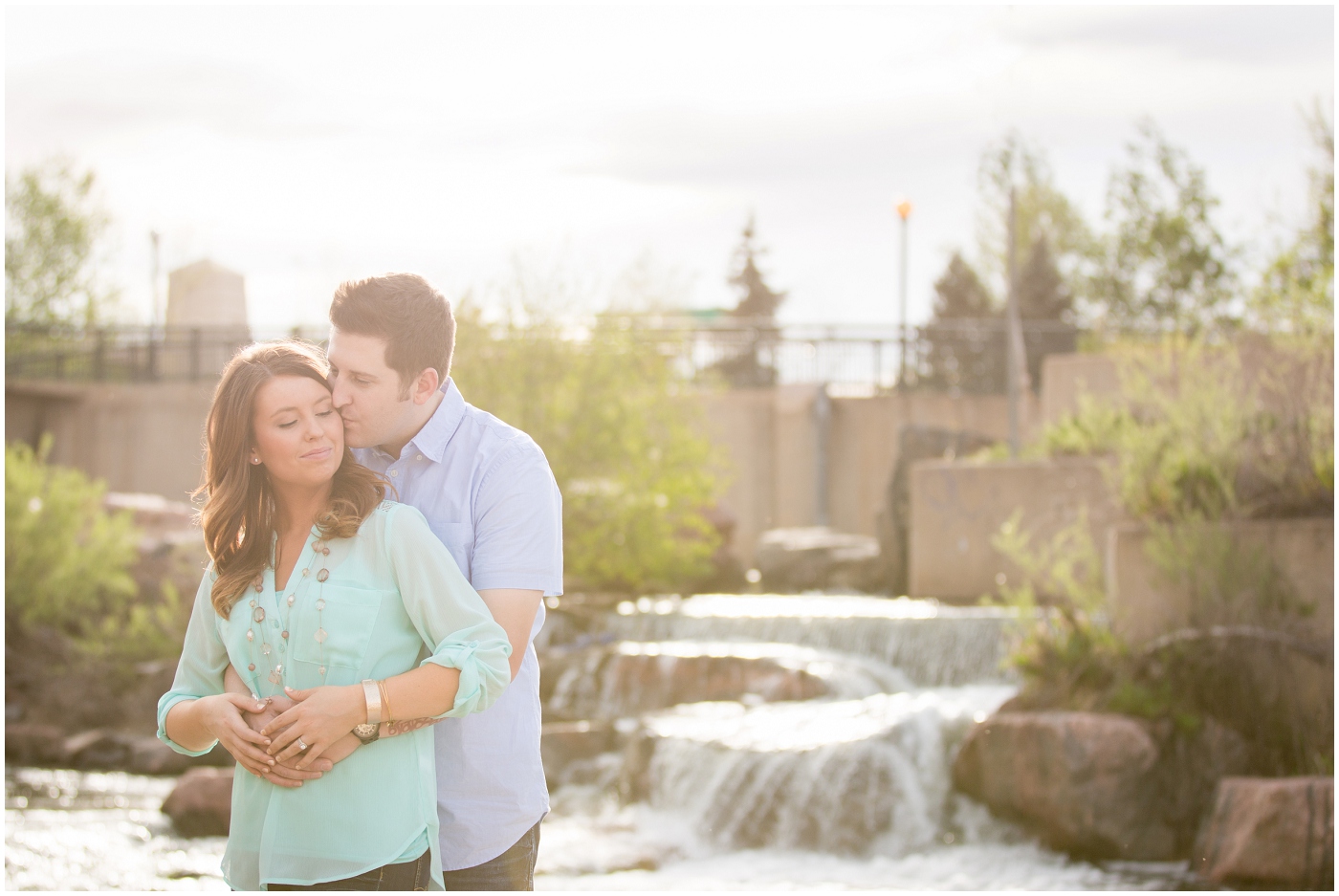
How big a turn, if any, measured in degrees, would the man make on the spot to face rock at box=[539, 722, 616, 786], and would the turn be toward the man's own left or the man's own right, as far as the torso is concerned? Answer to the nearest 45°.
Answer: approximately 135° to the man's own right

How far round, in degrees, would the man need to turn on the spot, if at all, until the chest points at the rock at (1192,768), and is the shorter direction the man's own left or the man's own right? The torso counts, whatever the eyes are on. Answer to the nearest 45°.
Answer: approximately 180°

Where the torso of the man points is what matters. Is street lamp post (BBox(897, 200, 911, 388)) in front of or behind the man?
behind

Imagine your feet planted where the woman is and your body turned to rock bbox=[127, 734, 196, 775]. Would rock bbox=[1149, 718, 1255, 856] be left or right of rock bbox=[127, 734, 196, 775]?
right

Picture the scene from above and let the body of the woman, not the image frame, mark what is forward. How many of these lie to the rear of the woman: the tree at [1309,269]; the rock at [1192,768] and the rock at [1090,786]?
3

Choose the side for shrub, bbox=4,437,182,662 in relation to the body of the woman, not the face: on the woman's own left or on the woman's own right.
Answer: on the woman's own right

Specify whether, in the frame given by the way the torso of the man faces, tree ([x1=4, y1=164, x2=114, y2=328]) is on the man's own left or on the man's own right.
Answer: on the man's own right

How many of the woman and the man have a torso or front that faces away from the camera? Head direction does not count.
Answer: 0

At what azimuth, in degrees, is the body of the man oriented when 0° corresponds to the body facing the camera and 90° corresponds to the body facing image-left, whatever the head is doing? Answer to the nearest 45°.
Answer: approximately 45°

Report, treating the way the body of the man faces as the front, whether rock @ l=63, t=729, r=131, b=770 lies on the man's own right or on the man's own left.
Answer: on the man's own right

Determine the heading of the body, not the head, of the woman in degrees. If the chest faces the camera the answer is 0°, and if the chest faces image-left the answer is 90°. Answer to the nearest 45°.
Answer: approximately 45°

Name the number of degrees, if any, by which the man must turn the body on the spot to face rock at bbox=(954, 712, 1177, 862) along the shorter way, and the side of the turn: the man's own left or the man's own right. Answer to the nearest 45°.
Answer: approximately 180°
